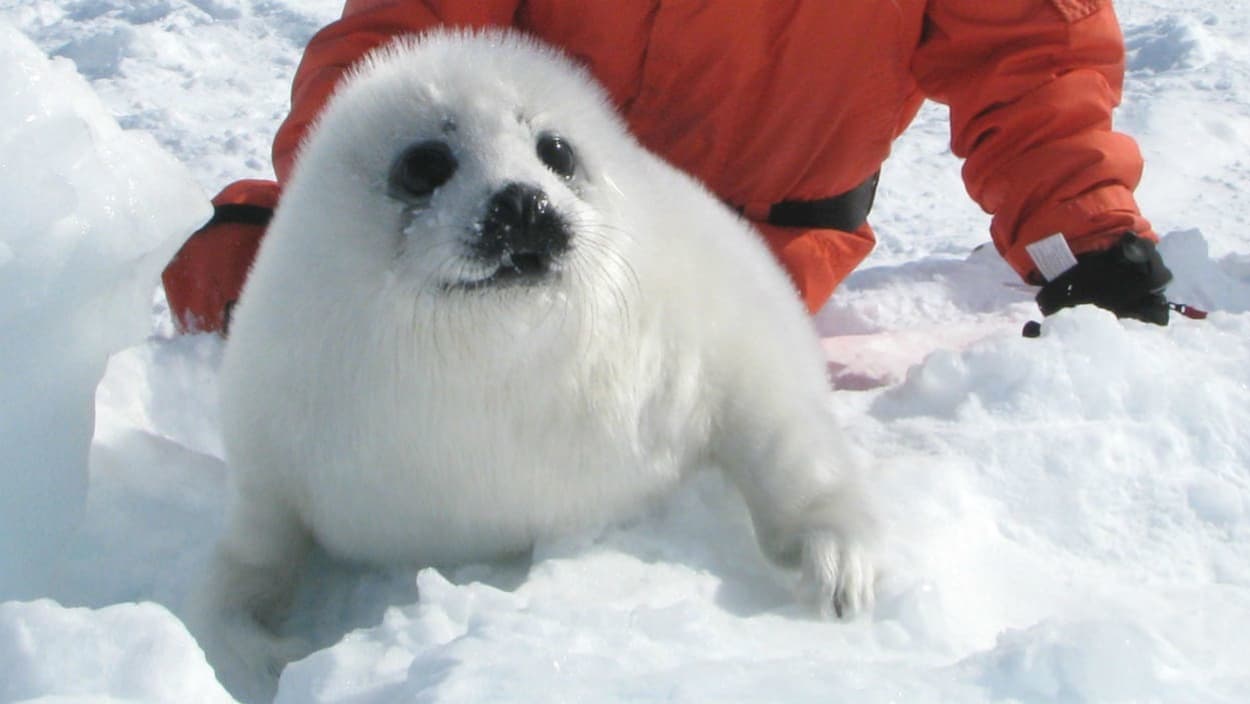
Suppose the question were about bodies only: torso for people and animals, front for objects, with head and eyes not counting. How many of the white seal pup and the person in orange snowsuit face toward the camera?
2

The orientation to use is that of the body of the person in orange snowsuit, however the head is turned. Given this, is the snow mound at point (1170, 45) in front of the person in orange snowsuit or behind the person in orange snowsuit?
behind

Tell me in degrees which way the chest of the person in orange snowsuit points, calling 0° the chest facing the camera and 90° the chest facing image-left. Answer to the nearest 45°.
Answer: approximately 0°

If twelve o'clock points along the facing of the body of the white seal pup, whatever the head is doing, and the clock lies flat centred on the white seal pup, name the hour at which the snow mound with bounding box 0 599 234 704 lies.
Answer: The snow mound is roughly at 1 o'clock from the white seal pup.

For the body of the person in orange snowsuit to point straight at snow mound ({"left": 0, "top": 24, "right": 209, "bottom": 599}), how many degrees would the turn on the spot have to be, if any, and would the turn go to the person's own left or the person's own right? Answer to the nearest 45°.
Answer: approximately 45° to the person's own right

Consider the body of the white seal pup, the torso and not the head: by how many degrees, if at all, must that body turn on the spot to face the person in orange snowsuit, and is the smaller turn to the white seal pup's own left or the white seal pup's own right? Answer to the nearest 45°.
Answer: approximately 135° to the white seal pup's own left

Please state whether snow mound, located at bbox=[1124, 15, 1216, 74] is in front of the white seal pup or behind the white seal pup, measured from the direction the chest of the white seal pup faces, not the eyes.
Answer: behind
